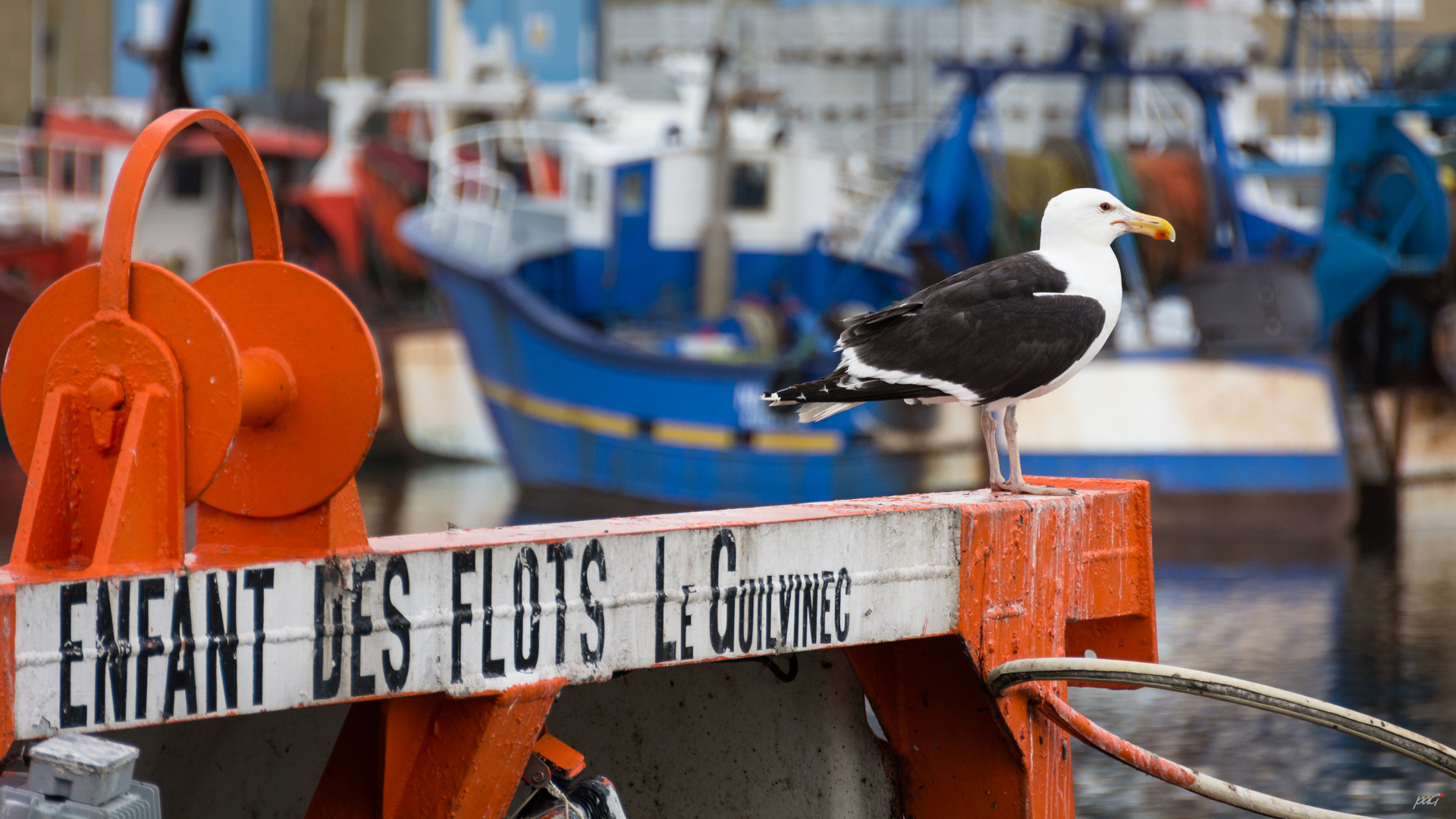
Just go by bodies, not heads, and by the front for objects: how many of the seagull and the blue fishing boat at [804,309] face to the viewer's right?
1

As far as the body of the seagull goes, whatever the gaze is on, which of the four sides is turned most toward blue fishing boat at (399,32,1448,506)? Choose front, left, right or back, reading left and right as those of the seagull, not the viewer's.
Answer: left

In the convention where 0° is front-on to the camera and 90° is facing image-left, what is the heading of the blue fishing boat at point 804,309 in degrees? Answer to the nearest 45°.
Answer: approximately 90°

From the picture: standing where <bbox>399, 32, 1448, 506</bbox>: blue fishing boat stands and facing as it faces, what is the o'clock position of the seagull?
The seagull is roughly at 9 o'clock from the blue fishing boat.

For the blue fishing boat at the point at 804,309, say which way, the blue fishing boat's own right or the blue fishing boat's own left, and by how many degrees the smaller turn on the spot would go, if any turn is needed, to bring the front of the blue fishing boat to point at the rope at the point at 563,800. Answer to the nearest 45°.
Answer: approximately 90° to the blue fishing boat's own left

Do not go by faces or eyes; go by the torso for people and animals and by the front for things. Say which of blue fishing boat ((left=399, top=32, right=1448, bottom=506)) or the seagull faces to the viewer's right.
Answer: the seagull

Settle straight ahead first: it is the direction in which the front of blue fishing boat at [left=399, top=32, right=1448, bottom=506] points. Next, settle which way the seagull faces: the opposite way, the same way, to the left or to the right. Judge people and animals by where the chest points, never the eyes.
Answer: the opposite way

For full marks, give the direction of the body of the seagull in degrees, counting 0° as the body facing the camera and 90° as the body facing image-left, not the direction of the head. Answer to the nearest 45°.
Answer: approximately 270°

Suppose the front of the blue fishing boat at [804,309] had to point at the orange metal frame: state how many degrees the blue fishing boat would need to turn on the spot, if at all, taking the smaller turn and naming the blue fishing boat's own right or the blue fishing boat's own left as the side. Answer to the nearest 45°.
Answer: approximately 90° to the blue fishing boat's own left

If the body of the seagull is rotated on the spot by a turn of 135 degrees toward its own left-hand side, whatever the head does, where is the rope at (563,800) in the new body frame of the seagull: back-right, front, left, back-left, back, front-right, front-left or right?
left

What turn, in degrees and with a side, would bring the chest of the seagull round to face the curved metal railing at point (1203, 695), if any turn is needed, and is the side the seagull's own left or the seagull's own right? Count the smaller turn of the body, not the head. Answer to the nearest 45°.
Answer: approximately 45° to the seagull's own right
